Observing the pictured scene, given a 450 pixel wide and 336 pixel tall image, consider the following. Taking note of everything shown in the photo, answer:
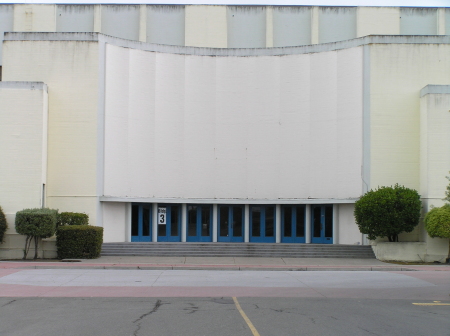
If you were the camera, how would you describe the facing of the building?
facing the viewer

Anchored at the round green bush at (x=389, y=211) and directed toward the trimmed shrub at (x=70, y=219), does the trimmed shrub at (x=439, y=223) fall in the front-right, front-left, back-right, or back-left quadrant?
back-left

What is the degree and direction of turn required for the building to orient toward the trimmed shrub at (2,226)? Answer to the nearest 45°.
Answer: approximately 90° to its right

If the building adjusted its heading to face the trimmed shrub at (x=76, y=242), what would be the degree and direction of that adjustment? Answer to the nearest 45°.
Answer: approximately 45° to its right

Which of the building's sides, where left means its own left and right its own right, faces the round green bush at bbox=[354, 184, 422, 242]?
left

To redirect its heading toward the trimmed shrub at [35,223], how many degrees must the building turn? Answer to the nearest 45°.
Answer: approximately 45° to its right
